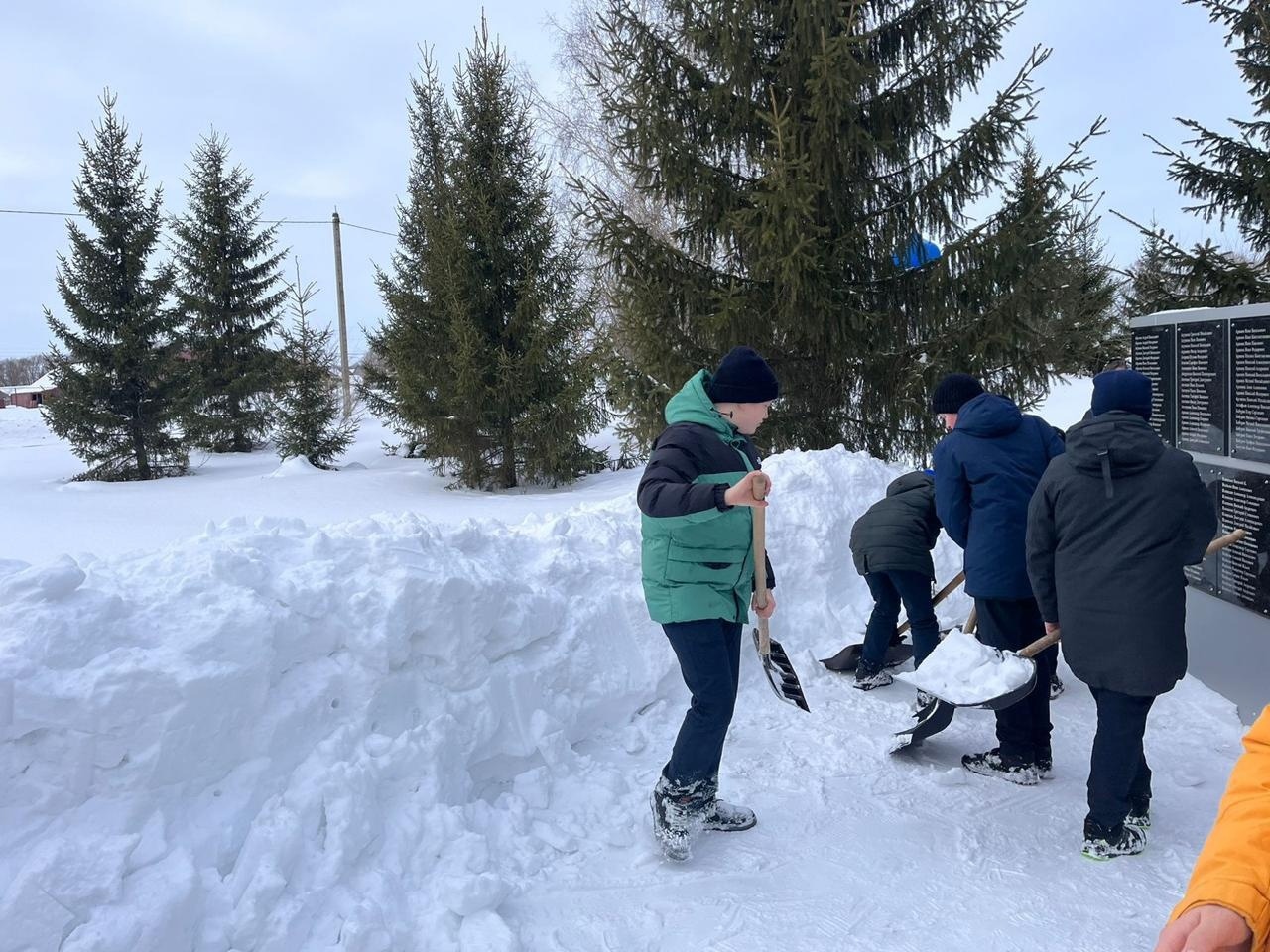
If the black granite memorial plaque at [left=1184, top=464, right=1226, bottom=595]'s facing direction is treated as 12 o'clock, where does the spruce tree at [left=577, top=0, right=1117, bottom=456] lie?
The spruce tree is roughly at 3 o'clock from the black granite memorial plaque.

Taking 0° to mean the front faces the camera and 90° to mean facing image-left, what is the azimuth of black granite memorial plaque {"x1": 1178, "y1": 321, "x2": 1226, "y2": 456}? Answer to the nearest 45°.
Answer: approximately 45°

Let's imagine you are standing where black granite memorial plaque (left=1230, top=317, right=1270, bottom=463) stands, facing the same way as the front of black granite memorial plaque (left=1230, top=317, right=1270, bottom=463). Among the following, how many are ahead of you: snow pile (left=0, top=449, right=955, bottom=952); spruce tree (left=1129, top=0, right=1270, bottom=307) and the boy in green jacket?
2

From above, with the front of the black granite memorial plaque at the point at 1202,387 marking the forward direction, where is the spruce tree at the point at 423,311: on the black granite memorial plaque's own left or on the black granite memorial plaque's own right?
on the black granite memorial plaque's own right

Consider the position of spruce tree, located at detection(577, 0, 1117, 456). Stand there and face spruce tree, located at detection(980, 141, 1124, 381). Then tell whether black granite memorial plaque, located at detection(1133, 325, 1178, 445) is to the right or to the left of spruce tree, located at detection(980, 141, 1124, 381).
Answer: right

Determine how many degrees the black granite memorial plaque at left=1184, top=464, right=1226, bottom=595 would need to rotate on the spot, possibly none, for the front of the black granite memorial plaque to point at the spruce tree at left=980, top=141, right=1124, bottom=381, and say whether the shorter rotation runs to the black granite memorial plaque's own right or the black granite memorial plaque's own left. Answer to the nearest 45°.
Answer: approximately 90° to the black granite memorial plaque's own right

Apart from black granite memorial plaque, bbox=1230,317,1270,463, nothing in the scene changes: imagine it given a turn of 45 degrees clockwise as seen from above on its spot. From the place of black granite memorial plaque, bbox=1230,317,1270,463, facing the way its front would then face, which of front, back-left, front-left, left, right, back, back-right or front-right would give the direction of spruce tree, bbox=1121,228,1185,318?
right

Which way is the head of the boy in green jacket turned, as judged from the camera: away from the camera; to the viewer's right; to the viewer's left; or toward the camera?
to the viewer's right

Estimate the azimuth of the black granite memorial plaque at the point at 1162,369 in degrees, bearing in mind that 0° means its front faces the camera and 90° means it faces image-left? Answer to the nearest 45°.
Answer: approximately 45°

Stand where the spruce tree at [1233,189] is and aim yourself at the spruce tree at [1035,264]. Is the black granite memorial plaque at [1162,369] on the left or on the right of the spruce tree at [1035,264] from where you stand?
left

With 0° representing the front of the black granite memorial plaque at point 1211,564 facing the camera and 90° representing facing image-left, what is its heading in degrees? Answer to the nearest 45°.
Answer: approximately 45°
